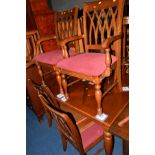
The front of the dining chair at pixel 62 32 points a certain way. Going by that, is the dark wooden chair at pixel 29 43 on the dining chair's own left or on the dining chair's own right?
on the dining chair's own right

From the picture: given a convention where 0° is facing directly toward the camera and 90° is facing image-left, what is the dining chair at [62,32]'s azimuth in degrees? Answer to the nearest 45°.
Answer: approximately 45°

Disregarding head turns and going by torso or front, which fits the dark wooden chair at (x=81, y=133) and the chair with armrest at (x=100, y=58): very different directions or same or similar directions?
very different directions

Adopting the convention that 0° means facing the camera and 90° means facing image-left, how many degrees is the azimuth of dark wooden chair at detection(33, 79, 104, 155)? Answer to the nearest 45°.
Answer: approximately 225°

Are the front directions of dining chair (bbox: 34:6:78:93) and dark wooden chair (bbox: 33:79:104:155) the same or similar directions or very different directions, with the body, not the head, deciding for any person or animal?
very different directions

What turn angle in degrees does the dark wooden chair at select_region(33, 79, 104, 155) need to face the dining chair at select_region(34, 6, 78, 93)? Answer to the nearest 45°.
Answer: approximately 45° to its left

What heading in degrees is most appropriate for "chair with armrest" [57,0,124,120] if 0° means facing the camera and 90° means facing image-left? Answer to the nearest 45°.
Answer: approximately 45°
